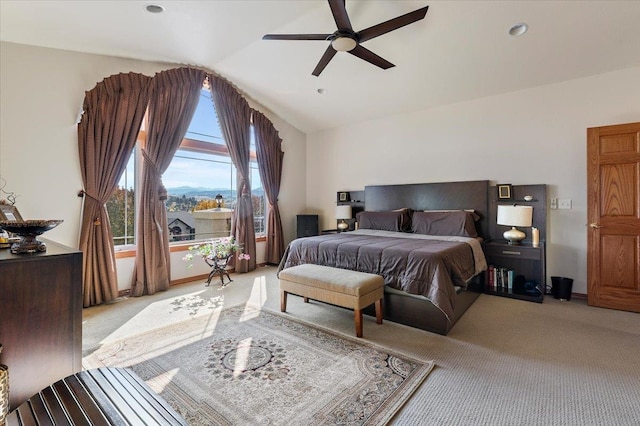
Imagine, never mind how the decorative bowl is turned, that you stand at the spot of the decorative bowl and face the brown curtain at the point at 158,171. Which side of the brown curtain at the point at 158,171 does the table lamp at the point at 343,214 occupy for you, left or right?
right

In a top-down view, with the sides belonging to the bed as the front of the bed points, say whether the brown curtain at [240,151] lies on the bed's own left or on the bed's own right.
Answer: on the bed's own right

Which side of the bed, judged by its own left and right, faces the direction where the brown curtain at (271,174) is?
right

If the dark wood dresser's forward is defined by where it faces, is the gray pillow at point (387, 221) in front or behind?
in front

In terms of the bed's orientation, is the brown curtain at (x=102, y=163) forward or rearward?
forward

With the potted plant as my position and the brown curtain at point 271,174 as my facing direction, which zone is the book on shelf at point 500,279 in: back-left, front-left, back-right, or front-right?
front-right

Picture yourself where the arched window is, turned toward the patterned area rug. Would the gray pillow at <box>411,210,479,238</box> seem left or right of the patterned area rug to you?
left

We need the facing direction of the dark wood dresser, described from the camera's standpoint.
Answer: facing away from the viewer and to the right of the viewer

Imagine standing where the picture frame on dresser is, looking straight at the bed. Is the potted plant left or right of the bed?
left

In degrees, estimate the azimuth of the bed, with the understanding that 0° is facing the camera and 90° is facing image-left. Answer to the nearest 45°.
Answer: approximately 45°
